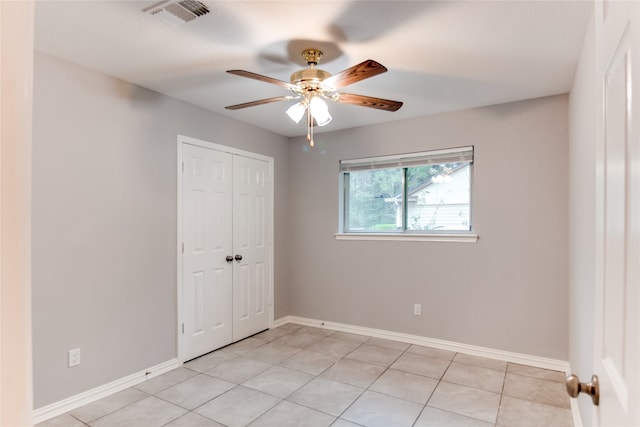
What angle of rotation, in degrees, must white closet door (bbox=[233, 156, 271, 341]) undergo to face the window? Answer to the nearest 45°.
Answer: approximately 45° to its left

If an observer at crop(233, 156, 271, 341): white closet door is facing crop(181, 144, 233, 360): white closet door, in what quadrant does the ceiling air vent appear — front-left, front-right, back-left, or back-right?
front-left

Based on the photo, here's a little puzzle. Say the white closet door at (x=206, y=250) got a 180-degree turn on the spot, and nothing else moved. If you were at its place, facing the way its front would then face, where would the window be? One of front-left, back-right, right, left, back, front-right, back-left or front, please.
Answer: back-right

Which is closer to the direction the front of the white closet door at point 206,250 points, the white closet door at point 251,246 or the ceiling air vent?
the ceiling air vent

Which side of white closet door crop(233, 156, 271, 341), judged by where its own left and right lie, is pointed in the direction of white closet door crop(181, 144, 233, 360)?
right

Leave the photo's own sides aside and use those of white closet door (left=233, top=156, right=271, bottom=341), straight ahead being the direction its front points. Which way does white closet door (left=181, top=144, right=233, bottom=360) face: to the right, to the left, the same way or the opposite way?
the same way

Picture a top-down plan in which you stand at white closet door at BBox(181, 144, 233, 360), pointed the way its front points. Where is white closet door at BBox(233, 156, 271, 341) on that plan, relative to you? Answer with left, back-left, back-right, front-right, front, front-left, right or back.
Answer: left

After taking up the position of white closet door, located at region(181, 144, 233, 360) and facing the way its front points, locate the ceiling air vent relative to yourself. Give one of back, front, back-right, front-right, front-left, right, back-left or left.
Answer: front-right

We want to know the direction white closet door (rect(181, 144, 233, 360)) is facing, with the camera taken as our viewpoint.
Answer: facing the viewer and to the right of the viewer

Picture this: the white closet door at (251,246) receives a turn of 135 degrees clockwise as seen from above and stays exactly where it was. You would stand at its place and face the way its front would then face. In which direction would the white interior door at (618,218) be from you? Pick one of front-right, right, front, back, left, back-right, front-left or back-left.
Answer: left

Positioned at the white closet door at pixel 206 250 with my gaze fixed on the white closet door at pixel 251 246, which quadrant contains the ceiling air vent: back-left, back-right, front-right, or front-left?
back-right
